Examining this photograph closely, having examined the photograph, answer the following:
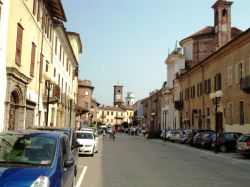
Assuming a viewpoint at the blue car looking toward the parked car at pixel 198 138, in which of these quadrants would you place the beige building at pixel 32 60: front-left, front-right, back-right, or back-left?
front-left

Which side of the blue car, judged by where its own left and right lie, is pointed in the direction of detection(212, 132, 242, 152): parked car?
back

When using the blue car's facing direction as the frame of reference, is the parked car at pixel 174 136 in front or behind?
behind

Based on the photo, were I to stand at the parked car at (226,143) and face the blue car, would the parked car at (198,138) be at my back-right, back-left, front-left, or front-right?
back-right

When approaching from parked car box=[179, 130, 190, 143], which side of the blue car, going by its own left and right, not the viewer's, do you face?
back

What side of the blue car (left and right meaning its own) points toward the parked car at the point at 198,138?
back

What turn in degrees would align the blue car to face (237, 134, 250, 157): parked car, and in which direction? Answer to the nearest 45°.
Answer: approximately 180°

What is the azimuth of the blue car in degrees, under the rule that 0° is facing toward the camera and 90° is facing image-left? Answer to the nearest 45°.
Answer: approximately 45°
